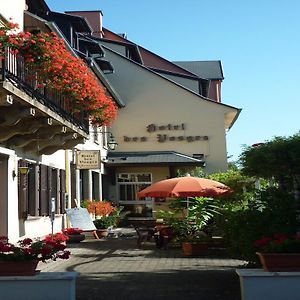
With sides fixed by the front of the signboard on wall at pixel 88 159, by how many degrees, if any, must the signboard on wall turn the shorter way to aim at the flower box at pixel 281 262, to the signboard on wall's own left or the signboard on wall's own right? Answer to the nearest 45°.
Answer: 0° — it already faces it

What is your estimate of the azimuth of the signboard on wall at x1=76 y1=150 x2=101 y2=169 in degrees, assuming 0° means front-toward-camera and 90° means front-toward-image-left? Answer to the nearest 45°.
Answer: approximately 0°

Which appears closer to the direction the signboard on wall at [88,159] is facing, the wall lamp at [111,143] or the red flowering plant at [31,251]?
the red flowering plant

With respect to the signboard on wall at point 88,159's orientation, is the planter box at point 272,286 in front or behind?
in front

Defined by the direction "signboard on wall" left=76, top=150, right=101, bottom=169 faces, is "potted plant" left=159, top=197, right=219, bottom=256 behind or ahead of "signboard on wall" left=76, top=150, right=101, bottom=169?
ahead
